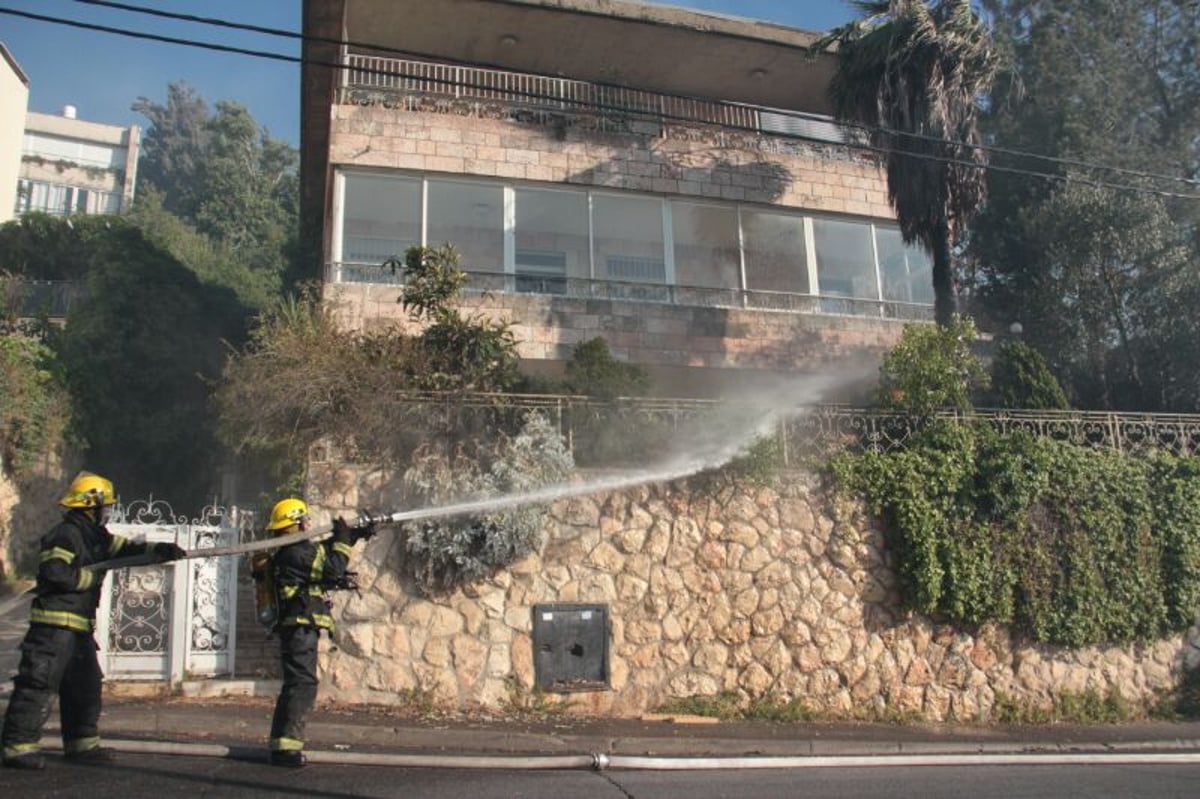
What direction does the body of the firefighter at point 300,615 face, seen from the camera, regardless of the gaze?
to the viewer's right

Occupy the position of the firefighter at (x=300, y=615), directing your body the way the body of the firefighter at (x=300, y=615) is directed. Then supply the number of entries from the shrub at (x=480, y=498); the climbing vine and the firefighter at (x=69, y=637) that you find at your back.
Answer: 1

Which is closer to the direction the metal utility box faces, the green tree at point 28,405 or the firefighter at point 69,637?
the firefighter

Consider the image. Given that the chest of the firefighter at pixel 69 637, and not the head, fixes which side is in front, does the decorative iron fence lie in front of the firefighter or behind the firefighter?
in front

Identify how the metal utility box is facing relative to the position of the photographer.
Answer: facing the viewer

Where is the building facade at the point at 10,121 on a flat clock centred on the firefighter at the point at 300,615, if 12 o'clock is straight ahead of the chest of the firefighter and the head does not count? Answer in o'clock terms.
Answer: The building facade is roughly at 8 o'clock from the firefighter.

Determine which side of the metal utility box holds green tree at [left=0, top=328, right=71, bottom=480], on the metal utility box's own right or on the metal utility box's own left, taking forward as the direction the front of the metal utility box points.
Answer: on the metal utility box's own right

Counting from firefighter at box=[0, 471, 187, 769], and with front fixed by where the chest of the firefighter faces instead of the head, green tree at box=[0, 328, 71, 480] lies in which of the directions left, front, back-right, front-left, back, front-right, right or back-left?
left

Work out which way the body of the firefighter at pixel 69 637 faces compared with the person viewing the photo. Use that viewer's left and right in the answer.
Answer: facing to the right of the viewer

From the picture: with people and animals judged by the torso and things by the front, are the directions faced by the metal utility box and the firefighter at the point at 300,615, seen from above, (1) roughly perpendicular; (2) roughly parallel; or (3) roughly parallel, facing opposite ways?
roughly perpendicular

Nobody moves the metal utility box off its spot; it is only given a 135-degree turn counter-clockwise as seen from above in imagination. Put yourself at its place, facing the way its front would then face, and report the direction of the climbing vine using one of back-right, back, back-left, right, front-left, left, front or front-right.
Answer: front-right

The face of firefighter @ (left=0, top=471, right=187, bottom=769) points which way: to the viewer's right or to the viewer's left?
to the viewer's right

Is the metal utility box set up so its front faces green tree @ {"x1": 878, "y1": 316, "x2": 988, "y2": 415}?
no

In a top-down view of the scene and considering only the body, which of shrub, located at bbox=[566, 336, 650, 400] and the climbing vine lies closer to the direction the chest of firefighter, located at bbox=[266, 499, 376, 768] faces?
the climbing vine

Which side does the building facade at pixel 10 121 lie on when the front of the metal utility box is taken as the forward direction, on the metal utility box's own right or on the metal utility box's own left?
on the metal utility box's own right

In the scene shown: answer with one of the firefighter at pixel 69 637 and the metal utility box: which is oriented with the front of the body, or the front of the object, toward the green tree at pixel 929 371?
the firefighter

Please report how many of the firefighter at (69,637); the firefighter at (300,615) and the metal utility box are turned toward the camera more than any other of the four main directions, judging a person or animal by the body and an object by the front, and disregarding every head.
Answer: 1
